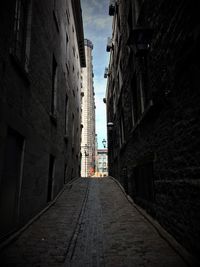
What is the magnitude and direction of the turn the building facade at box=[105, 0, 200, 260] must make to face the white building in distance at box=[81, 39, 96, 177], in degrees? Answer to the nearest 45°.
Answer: approximately 90° to its right

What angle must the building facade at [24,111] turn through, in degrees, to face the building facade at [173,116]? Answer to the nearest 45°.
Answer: approximately 45° to its right

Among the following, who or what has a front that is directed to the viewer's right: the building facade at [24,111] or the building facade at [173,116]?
the building facade at [24,111]

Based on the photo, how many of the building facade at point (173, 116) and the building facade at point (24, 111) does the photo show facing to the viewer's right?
1

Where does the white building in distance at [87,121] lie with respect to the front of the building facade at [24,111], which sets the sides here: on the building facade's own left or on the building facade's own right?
on the building facade's own left

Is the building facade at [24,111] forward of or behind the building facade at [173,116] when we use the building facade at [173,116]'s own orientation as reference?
forward

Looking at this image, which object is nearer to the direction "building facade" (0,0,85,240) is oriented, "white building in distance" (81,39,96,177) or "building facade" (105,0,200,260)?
the building facade

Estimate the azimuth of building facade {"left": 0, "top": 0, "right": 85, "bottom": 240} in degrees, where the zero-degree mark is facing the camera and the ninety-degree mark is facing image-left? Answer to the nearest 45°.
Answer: approximately 270°

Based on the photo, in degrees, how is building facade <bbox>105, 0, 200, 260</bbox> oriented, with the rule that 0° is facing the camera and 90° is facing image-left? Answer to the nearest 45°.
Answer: approximately 90°
